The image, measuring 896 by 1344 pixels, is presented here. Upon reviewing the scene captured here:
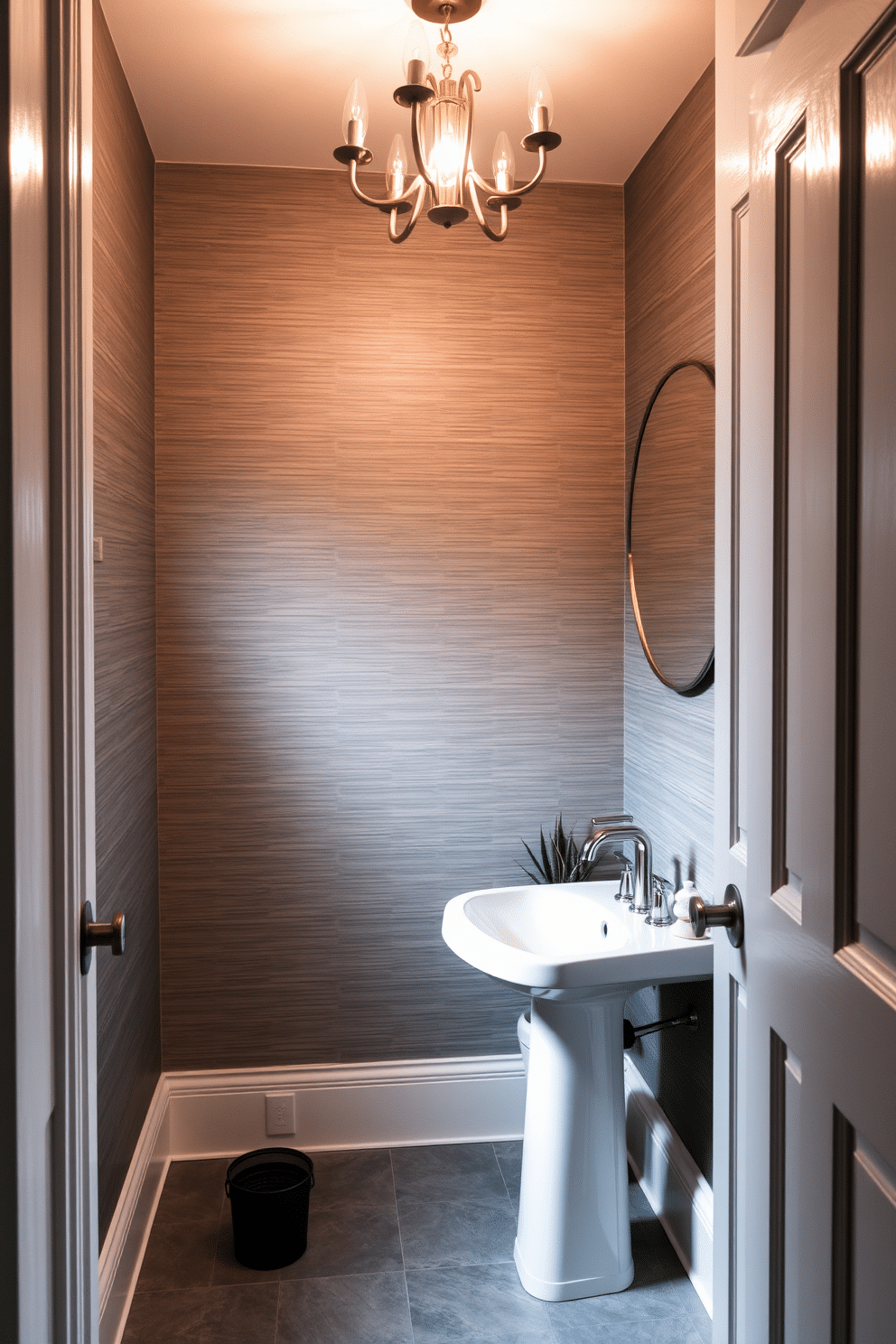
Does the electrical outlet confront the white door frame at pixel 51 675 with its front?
yes

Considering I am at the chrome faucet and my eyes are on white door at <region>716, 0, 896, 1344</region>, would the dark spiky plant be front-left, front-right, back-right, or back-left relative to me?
back-right

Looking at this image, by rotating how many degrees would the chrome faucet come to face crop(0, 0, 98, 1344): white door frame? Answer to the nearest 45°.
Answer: approximately 90° to its left

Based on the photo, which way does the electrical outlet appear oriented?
toward the camera

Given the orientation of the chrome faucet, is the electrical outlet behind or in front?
in front

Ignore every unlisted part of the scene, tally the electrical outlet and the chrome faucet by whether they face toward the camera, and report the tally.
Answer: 1

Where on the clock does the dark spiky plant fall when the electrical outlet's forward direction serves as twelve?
The dark spiky plant is roughly at 9 o'clock from the electrical outlet.

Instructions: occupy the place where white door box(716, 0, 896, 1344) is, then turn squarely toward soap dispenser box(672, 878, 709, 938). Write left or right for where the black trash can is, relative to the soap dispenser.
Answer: left

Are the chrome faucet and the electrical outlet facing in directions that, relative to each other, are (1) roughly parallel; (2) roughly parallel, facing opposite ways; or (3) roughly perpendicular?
roughly perpendicular

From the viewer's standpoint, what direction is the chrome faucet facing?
to the viewer's left
